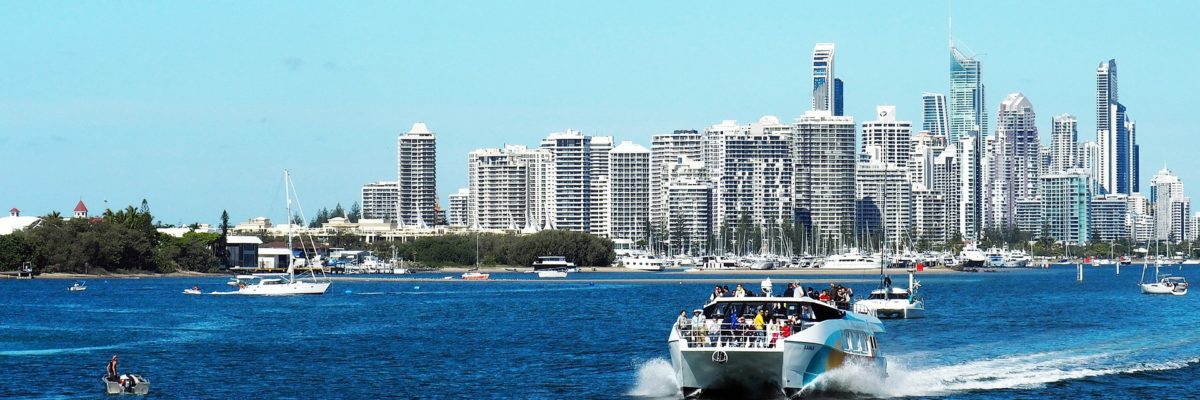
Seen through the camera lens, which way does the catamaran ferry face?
facing the viewer and to the left of the viewer
